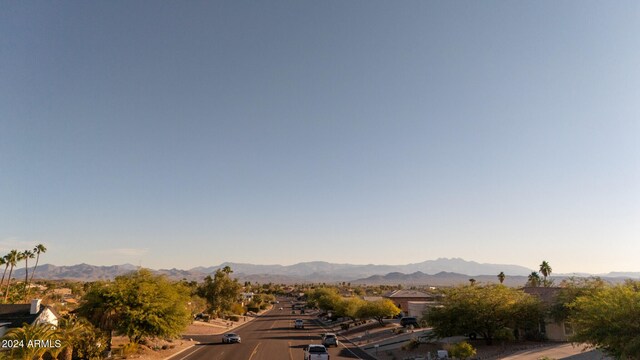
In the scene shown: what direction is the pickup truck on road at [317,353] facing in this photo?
away from the camera

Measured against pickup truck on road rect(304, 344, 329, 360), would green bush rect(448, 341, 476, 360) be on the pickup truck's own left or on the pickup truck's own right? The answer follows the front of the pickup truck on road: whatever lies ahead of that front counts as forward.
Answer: on the pickup truck's own right

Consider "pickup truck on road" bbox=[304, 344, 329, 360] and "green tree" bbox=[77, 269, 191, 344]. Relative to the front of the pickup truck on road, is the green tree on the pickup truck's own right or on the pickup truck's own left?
on the pickup truck's own left

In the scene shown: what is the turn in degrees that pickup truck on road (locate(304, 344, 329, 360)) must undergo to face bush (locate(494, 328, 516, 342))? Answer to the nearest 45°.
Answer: approximately 45° to its right

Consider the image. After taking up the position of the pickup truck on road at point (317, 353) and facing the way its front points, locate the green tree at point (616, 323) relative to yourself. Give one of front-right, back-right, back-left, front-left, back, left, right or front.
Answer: back-right

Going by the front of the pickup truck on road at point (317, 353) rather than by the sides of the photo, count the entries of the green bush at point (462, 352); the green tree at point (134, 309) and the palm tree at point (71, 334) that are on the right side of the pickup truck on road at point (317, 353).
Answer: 1

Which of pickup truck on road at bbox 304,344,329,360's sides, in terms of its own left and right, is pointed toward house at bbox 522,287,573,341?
right

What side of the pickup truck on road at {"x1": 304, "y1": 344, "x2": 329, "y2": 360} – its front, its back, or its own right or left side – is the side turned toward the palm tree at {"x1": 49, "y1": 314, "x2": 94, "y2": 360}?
left

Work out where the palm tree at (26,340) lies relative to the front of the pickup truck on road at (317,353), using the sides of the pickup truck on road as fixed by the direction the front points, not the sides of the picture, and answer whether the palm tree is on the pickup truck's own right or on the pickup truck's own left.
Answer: on the pickup truck's own left

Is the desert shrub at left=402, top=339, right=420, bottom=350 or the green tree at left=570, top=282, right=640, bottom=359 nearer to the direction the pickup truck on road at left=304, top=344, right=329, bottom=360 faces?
the desert shrub

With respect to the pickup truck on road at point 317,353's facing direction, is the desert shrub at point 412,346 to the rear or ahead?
ahead
